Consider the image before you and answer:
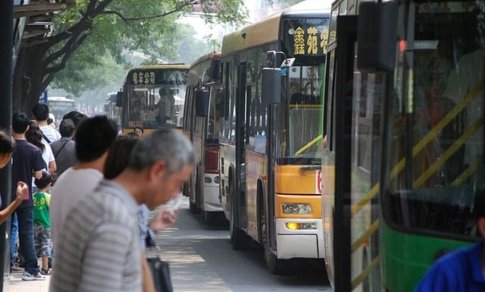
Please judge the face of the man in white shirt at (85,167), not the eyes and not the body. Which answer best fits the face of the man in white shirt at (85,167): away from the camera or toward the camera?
away from the camera

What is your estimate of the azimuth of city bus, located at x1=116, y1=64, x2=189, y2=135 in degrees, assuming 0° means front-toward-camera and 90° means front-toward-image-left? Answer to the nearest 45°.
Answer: approximately 0°

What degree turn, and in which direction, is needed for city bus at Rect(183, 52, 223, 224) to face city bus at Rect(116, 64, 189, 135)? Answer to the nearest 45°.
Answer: approximately 135° to its left

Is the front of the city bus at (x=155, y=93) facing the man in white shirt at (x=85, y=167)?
yes

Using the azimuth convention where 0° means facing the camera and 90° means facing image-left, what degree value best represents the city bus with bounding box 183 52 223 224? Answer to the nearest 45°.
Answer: approximately 315°

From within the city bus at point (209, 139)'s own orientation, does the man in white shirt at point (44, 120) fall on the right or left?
on its right

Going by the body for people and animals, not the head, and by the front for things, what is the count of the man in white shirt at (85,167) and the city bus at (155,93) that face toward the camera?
1

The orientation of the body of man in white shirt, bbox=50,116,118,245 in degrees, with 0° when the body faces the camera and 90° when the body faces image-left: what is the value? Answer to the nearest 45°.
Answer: approximately 225°

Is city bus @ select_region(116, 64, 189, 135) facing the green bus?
yes

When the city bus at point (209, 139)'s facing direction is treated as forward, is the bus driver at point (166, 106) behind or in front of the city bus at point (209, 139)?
behind
